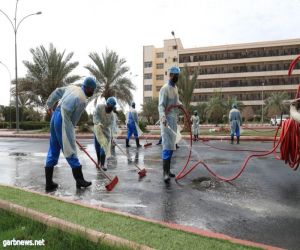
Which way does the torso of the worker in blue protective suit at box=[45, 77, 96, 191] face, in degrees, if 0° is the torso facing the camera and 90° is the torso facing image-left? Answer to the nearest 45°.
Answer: approximately 270°

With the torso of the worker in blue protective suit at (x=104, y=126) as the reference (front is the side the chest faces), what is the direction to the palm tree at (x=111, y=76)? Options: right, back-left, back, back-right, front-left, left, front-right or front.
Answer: back-left

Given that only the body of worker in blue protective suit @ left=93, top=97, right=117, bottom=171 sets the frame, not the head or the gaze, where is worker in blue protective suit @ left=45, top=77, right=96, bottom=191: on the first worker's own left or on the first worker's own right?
on the first worker's own right

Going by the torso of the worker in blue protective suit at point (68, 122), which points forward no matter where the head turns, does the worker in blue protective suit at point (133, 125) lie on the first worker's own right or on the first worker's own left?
on the first worker's own left

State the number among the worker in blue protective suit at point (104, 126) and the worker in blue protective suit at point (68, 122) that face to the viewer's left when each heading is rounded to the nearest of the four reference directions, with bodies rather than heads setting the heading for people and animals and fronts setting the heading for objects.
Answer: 0

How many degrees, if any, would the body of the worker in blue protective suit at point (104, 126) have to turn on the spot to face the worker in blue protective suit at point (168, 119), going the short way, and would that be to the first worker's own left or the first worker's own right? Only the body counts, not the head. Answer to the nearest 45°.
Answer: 0° — they already face them

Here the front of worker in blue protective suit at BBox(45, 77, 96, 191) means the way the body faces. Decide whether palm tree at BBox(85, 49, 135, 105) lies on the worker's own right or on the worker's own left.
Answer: on the worker's own left

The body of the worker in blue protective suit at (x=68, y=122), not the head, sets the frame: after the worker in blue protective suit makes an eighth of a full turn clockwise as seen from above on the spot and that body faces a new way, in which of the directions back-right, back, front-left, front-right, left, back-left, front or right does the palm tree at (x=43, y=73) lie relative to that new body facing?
back-left
